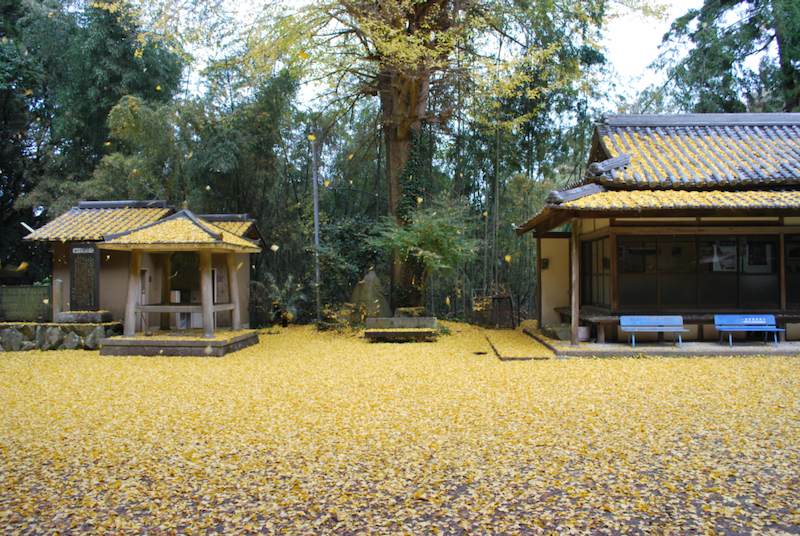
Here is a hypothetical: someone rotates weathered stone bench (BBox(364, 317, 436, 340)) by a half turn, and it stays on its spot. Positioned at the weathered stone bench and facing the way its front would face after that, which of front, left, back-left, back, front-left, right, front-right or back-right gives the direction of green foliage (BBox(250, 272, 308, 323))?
front-left

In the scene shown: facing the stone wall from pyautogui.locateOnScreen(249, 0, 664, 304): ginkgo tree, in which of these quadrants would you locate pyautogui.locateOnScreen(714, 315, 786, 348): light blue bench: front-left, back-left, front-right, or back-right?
back-left

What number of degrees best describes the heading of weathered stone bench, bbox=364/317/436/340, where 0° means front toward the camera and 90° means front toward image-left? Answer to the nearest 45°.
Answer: approximately 0°

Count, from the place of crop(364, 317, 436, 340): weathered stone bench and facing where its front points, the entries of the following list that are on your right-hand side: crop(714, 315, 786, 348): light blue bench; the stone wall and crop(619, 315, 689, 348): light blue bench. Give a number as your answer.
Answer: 1

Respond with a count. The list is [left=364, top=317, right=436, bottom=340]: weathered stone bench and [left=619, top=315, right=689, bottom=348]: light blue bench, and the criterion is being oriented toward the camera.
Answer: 2

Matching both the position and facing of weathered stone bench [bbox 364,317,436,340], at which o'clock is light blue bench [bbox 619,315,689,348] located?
The light blue bench is roughly at 10 o'clock from the weathered stone bench.
